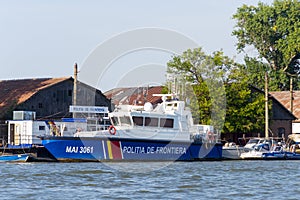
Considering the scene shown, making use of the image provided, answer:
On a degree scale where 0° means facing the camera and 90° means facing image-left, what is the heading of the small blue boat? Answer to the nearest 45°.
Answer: approximately 270°
